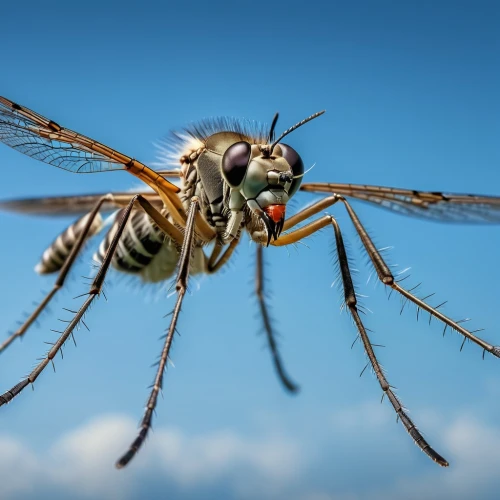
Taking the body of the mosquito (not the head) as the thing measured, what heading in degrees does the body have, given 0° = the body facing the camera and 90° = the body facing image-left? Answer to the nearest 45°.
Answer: approximately 315°
